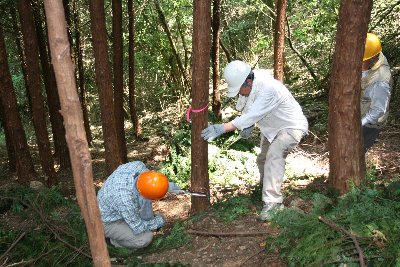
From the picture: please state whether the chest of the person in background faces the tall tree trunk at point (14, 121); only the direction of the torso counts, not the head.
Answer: yes

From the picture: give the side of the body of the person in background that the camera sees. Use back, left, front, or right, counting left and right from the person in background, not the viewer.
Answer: left

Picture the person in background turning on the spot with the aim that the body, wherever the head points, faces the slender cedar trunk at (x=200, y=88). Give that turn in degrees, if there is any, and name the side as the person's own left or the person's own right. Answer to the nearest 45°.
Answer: approximately 45° to the person's own left

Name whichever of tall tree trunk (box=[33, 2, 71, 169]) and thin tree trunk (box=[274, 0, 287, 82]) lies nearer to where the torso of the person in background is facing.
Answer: the tall tree trunk

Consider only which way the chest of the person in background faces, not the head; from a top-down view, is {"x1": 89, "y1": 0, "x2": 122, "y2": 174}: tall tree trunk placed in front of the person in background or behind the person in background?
in front

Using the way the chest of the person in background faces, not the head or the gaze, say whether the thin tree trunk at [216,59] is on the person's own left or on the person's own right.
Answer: on the person's own right

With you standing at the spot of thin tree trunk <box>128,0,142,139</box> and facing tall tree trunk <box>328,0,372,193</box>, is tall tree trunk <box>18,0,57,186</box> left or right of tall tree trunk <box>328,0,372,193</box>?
right

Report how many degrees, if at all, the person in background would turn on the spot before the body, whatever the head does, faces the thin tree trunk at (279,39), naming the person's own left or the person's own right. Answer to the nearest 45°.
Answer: approximately 45° to the person's own right

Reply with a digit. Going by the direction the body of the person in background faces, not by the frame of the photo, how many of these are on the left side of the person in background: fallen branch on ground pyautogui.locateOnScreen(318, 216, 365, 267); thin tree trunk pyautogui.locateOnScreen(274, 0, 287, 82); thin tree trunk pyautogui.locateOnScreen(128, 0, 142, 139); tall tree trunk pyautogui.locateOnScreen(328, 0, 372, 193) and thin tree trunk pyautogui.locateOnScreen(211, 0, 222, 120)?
2

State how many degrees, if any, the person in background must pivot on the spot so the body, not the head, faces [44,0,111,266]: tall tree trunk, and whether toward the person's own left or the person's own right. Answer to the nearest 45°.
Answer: approximately 45° to the person's own left

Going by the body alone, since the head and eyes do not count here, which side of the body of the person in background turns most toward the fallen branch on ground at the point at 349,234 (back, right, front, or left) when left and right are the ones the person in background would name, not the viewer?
left

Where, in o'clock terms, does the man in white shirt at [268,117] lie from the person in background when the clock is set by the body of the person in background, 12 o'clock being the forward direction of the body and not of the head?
The man in white shirt is roughly at 11 o'clock from the person in background.

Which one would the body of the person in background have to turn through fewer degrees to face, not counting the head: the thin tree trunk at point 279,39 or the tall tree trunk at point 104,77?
the tall tree trunk
